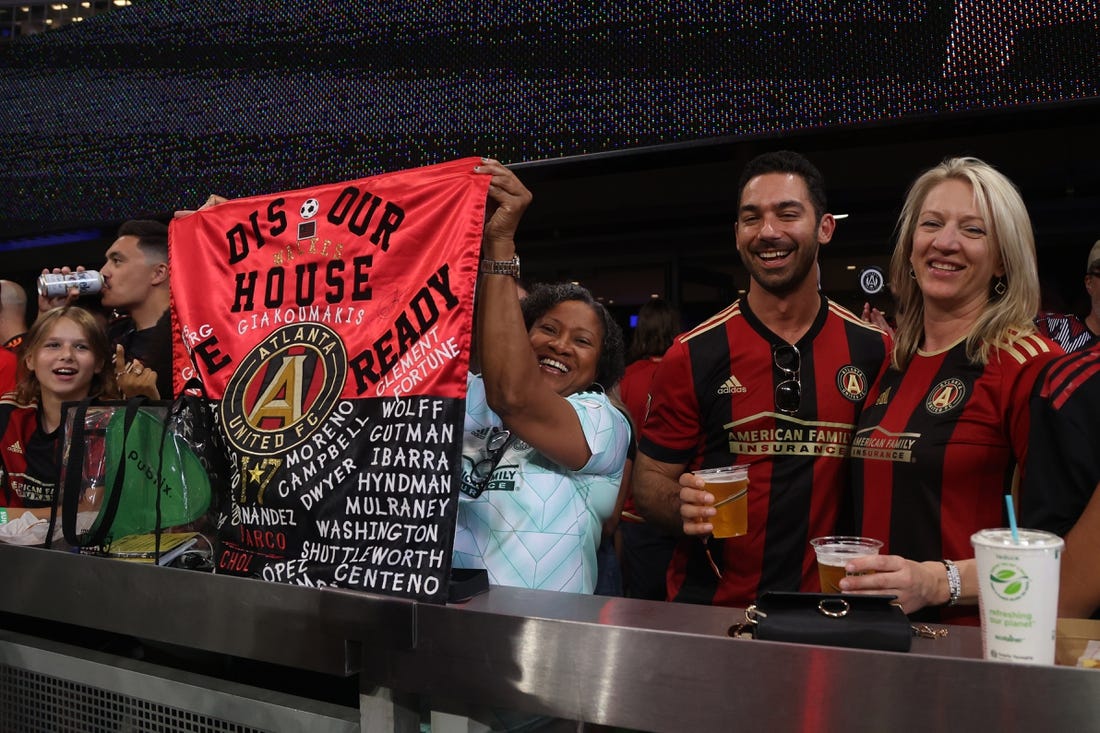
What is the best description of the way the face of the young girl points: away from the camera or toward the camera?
toward the camera

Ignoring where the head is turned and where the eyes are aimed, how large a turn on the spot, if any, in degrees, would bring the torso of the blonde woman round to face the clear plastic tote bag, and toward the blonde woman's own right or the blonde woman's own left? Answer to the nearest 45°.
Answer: approximately 45° to the blonde woman's own right

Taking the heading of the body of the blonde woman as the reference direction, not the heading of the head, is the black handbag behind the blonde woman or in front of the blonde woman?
in front

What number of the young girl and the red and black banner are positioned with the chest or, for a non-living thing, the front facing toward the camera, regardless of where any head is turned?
2

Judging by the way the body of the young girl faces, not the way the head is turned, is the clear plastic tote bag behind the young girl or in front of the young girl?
in front

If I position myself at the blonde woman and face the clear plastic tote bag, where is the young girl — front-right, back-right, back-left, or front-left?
front-right

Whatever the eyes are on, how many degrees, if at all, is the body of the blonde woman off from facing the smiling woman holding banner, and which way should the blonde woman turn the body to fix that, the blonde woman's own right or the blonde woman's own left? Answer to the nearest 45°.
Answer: approximately 45° to the blonde woman's own right

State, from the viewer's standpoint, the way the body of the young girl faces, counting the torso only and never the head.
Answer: toward the camera

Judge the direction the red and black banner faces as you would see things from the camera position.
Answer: facing the viewer

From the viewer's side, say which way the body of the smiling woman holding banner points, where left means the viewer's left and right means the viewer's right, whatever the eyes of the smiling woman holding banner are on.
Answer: facing the viewer and to the left of the viewer

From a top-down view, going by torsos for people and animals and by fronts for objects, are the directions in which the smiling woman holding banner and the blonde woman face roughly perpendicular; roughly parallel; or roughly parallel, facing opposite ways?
roughly parallel

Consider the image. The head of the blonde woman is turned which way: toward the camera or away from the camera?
toward the camera

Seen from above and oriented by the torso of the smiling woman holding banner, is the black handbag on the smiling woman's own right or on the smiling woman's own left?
on the smiling woman's own left
